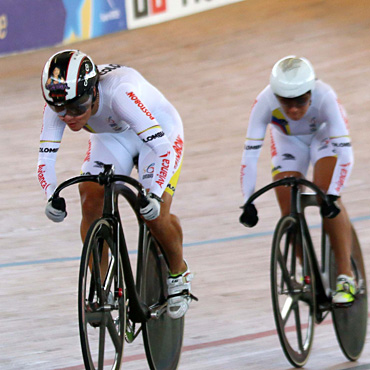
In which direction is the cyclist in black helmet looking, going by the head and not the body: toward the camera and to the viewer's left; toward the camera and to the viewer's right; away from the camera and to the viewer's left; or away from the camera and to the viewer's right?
toward the camera and to the viewer's left

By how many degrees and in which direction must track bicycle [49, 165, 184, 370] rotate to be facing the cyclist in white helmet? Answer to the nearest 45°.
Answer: approximately 180°

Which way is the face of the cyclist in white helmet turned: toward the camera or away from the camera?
toward the camera

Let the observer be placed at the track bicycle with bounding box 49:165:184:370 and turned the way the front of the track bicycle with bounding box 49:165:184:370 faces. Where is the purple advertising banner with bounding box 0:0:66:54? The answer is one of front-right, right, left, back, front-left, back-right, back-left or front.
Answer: back-right

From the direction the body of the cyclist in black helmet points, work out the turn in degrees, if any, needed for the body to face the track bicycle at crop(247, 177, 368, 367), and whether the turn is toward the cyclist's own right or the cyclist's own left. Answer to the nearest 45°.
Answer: approximately 90° to the cyclist's own left

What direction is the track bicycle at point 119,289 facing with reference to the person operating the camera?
facing the viewer and to the left of the viewer

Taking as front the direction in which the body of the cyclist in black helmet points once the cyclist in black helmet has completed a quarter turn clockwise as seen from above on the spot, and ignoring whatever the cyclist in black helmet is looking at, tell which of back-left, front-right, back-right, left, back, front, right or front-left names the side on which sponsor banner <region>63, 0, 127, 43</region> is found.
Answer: front-right

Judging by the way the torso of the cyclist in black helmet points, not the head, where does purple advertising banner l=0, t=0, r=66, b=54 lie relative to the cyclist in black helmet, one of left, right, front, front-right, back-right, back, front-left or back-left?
back-right

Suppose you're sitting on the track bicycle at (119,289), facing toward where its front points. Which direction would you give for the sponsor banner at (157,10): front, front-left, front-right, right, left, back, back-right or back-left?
back-right

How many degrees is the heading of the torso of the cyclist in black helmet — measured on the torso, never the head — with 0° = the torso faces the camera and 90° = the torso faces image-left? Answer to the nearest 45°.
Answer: approximately 45°

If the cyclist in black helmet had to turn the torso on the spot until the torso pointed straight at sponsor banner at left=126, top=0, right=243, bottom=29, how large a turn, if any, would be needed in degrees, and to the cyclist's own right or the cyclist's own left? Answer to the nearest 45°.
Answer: approximately 135° to the cyclist's own right

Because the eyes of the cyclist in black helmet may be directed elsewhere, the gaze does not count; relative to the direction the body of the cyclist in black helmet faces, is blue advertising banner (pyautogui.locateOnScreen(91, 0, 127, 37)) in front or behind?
behind
